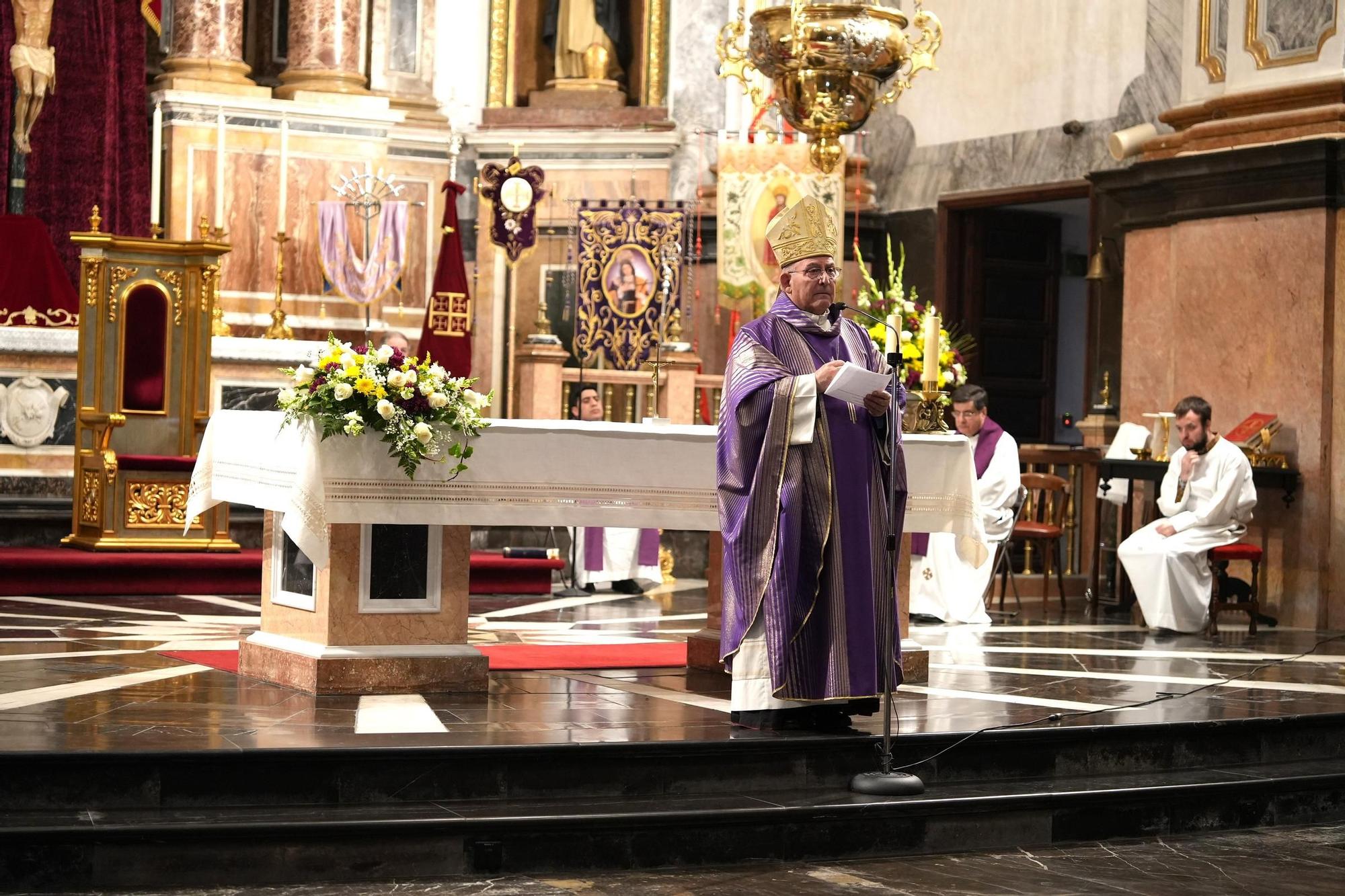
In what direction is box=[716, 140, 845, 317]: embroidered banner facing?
toward the camera

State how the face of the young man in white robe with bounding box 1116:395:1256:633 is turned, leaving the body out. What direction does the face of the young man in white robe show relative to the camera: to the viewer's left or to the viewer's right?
to the viewer's left

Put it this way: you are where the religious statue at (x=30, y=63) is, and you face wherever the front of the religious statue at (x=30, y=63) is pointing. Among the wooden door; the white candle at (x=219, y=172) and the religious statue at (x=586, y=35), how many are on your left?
3

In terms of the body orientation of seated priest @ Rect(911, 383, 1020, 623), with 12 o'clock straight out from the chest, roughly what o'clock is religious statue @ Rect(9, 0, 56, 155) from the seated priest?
The religious statue is roughly at 2 o'clock from the seated priest.

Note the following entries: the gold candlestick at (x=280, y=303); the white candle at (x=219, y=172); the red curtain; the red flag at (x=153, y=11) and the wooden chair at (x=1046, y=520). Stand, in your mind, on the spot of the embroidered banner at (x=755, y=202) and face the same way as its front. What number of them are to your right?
4

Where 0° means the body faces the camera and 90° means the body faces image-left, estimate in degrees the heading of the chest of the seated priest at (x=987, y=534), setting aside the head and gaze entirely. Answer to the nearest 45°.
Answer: approximately 45°

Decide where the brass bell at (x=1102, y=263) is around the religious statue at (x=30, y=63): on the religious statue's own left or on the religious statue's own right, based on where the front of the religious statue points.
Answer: on the religious statue's own left

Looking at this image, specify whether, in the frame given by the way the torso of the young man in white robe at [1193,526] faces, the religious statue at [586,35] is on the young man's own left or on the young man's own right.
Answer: on the young man's own right

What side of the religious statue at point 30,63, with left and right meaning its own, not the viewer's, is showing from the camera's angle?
front

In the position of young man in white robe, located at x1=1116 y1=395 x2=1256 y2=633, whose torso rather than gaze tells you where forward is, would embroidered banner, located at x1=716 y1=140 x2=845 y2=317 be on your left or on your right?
on your right

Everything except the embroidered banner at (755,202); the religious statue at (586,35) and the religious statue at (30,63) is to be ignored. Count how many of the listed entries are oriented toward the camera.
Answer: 3

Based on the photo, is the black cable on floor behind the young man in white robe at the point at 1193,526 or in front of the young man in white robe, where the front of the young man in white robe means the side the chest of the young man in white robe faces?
in front

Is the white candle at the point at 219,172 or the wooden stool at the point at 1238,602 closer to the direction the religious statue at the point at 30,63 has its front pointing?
the wooden stool

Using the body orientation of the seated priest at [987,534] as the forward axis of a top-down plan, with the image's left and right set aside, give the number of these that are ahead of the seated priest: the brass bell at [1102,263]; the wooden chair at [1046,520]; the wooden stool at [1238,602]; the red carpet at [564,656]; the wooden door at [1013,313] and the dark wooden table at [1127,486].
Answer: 1
